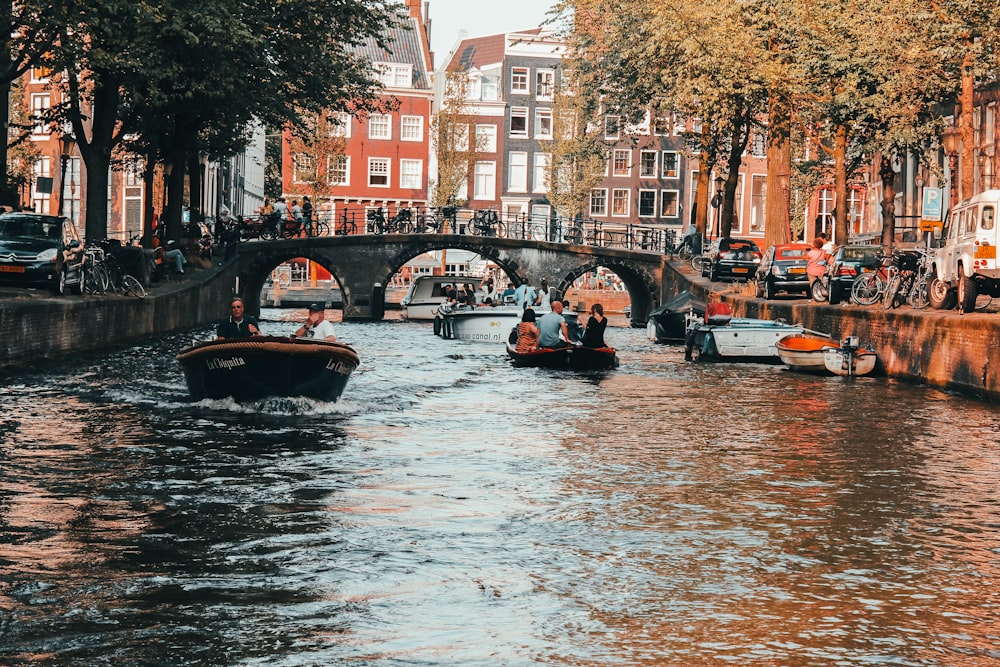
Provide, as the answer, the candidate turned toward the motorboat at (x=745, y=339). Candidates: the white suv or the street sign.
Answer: the white suv

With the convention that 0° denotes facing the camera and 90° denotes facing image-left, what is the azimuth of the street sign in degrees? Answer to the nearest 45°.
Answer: approximately 0°

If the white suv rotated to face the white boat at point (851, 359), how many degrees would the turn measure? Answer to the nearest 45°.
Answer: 0° — it already faces it

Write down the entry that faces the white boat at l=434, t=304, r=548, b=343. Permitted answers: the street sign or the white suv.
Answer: the white suv

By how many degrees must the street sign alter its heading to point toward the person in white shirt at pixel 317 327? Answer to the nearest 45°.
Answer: approximately 45° to its right

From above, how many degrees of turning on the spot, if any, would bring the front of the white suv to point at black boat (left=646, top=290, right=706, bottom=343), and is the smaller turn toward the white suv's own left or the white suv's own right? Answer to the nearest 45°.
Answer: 0° — it already faces it

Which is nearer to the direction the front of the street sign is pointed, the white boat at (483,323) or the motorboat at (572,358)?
the motorboat

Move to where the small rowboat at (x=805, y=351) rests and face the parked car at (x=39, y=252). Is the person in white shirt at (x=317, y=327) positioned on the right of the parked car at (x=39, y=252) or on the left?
left

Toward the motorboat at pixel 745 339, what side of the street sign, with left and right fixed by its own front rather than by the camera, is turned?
right

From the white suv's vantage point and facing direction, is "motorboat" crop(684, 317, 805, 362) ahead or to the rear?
ahead
